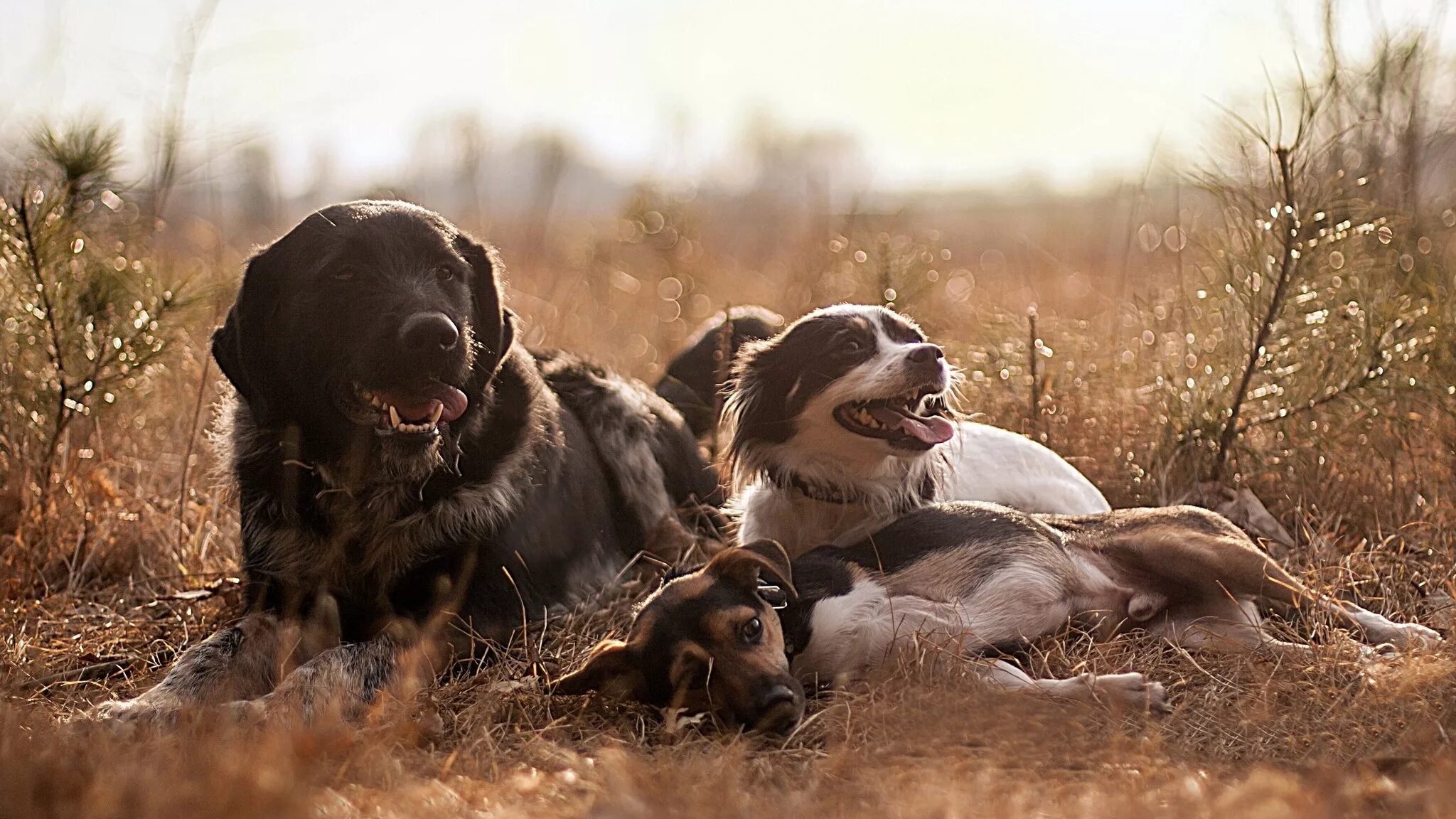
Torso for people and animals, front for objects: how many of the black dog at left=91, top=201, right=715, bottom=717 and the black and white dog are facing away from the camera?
0

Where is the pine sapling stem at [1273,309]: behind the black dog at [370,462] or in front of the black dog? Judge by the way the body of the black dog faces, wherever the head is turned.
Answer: behind

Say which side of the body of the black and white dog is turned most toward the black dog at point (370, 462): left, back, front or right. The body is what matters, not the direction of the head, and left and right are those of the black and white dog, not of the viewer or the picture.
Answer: front

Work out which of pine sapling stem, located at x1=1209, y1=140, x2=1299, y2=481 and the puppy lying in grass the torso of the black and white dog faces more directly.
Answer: the puppy lying in grass

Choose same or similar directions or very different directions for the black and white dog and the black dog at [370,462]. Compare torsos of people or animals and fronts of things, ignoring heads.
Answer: same or similar directions

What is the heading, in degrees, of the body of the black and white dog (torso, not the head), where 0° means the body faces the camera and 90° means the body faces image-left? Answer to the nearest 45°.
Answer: approximately 45°

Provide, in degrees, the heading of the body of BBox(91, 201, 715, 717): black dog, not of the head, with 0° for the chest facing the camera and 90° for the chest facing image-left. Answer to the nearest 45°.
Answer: approximately 45°

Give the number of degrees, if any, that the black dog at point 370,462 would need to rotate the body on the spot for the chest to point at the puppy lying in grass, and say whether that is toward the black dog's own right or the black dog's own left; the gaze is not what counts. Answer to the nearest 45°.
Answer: approximately 90° to the black dog's own left

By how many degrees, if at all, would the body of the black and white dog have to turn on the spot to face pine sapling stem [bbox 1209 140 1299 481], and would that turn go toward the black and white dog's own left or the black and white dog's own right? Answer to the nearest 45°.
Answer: approximately 180°

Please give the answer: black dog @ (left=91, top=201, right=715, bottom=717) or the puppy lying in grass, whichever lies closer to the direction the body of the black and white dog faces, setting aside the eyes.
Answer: the black dog

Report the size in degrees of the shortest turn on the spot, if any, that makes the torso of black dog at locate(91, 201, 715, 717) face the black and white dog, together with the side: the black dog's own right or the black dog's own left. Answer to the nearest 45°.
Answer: approximately 135° to the black dog's own left
